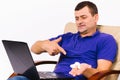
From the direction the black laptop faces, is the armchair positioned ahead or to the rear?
ahead

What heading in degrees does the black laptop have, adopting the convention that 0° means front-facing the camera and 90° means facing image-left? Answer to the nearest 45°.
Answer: approximately 225°
